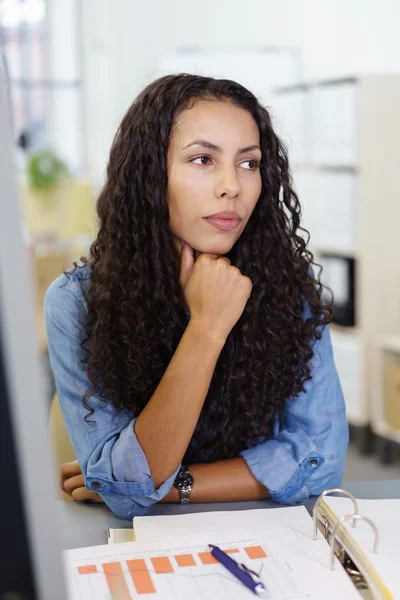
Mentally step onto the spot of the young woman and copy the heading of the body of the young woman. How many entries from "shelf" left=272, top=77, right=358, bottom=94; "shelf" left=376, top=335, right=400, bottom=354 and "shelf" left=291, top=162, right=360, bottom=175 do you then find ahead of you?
0

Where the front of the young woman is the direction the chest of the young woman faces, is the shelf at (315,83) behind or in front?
behind

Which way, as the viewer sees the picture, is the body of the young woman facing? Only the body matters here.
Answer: toward the camera

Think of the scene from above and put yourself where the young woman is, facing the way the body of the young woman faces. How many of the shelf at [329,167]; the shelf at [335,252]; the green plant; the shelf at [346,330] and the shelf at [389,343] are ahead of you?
0

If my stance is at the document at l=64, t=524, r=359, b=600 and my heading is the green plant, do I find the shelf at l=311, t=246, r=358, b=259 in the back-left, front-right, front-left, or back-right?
front-right

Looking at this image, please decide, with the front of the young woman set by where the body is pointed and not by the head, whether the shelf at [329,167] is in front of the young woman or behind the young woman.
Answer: behind

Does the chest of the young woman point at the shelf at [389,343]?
no

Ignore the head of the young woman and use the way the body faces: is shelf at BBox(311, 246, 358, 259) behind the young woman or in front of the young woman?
behind

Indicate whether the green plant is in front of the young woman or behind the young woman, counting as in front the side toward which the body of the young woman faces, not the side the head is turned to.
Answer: behind
